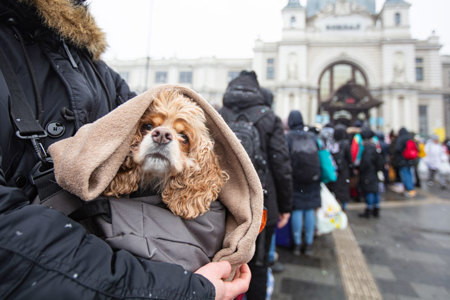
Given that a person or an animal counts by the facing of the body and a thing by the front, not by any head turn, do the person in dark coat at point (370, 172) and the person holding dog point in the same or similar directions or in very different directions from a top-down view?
very different directions

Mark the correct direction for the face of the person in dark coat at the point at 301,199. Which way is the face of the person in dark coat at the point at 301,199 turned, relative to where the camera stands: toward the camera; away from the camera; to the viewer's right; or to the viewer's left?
away from the camera

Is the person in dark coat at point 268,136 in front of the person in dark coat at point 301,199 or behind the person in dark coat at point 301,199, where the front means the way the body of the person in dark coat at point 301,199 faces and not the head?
behind

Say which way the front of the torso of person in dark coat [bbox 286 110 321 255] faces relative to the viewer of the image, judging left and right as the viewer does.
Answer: facing away from the viewer

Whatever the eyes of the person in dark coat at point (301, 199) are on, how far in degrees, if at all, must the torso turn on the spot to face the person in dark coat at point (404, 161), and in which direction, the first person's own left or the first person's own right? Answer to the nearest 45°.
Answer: approximately 45° to the first person's own right

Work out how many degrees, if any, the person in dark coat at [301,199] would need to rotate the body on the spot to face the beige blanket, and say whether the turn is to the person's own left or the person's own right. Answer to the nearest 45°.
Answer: approximately 180°

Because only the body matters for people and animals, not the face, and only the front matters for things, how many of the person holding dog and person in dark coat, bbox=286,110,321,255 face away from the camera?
1
